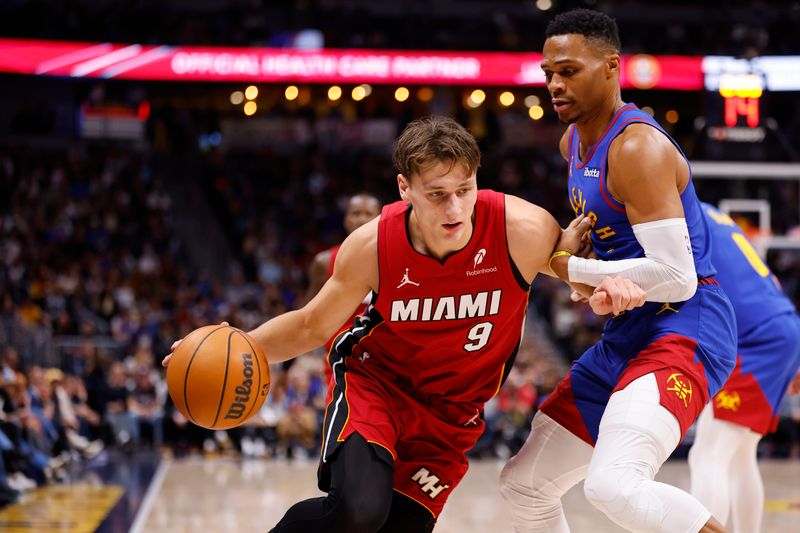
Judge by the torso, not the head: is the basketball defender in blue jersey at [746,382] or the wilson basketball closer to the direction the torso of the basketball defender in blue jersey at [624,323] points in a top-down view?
the wilson basketball

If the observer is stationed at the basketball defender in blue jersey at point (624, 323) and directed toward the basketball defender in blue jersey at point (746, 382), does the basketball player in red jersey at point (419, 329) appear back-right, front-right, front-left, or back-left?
back-left

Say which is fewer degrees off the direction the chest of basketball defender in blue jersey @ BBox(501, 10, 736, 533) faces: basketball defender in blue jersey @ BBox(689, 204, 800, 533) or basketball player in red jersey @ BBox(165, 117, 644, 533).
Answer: the basketball player in red jersey

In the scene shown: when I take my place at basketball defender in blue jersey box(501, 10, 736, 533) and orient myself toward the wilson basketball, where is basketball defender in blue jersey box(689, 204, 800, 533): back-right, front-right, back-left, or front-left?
back-right

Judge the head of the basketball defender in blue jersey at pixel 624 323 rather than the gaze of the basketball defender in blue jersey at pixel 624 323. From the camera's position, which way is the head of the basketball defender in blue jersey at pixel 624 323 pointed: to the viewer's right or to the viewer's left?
to the viewer's left

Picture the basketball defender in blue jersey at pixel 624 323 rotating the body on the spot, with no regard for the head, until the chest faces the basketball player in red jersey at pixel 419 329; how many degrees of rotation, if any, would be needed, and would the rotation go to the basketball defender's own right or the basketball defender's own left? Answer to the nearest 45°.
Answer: approximately 45° to the basketball defender's own right

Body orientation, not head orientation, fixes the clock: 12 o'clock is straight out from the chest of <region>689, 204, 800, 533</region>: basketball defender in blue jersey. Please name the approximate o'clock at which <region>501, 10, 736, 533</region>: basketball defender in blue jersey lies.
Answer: <region>501, 10, 736, 533</region>: basketball defender in blue jersey is roughly at 8 o'clock from <region>689, 204, 800, 533</region>: basketball defender in blue jersey.

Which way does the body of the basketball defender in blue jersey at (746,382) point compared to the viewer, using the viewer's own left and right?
facing away from the viewer and to the left of the viewer
